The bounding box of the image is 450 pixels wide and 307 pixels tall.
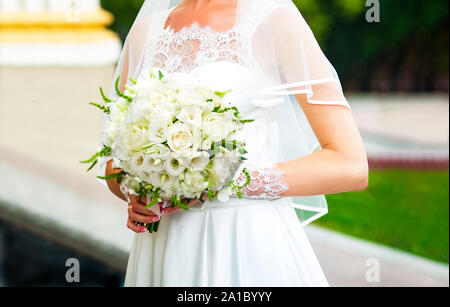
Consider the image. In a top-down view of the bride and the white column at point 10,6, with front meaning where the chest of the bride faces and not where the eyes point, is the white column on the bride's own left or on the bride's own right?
on the bride's own right

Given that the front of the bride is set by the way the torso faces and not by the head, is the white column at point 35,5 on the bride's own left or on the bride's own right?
on the bride's own right

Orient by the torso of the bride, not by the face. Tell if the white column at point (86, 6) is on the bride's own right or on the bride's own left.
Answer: on the bride's own right

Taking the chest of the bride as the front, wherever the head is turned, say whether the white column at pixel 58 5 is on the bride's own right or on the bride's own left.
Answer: on the bride's own right

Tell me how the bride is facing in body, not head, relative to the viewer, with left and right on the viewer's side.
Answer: facing the viewer and to the left of the viewer
